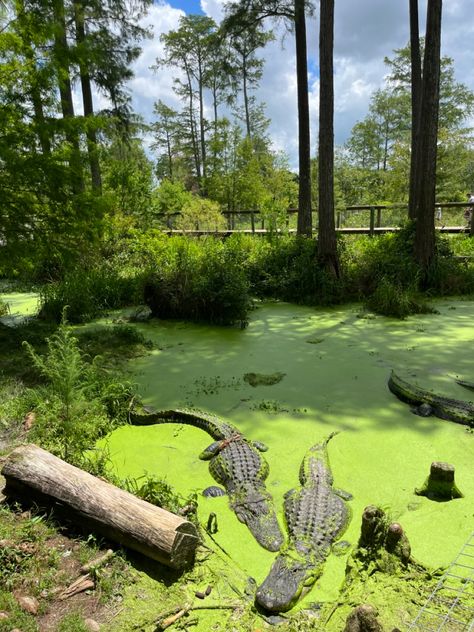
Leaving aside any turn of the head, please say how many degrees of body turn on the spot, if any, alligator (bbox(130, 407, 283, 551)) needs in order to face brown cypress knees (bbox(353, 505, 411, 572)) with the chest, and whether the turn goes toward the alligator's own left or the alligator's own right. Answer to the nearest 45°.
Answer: approximately 45° to the alligator's own left

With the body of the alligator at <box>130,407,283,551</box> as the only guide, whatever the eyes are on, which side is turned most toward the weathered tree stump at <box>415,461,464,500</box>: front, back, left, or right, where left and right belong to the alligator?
left

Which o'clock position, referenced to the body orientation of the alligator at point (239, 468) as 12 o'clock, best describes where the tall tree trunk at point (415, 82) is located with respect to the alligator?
The tall tree trunk is roughly at 7 o'clock from the alligator.

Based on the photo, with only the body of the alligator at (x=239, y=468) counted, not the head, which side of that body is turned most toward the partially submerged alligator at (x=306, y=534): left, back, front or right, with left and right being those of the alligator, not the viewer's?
front

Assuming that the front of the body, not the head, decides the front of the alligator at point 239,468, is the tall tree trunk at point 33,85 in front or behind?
behind

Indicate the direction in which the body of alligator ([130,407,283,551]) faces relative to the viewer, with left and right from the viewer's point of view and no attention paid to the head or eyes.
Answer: facing the viewer

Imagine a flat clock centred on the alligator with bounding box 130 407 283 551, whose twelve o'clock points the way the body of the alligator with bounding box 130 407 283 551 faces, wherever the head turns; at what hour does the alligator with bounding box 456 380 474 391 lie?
the alligator with bounding box 456 380 474 391 is roughly at 8 o'clock from the alligator with bounding box 130 407 283 551.

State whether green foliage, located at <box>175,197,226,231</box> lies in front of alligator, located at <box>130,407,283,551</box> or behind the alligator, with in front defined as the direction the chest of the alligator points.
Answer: behind

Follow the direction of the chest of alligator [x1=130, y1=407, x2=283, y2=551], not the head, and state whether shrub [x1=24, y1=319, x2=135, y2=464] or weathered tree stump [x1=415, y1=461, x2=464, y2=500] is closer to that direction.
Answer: the weathered tree stump

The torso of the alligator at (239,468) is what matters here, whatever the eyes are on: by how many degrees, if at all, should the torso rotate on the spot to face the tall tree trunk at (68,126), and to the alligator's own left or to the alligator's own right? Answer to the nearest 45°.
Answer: approximately 135° to the alligator's own right

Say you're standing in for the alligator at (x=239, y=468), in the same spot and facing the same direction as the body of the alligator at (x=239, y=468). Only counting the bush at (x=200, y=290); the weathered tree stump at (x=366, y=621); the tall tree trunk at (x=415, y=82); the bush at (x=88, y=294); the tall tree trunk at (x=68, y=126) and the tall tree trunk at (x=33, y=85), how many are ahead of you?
1

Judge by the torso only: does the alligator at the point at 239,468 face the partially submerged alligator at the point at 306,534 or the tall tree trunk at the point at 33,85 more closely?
the partially submerged alligator

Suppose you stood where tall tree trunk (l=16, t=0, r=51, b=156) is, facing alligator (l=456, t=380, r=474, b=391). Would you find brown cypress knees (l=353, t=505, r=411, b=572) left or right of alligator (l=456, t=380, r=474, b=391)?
right

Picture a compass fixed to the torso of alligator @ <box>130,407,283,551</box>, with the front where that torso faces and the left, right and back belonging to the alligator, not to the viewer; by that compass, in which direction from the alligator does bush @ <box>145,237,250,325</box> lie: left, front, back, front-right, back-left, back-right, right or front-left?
back

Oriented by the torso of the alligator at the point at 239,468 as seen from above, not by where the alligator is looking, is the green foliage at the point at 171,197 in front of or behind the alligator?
behind

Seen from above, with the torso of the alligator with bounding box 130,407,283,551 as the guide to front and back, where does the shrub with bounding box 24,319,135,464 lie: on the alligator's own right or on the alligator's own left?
on the alligator's own right
